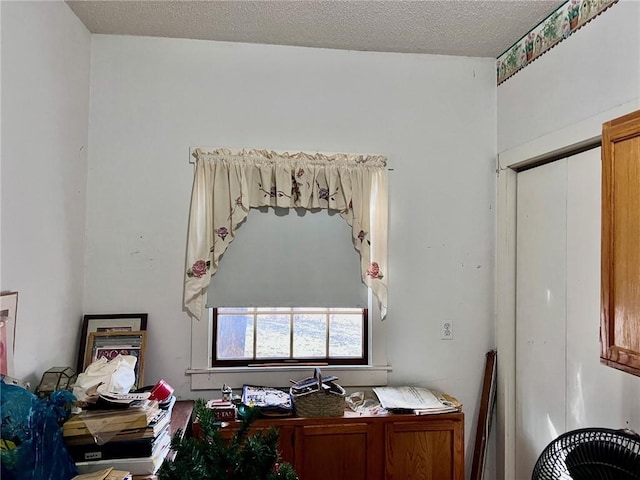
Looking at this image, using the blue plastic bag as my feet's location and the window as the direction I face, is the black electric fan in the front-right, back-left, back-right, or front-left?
front-right

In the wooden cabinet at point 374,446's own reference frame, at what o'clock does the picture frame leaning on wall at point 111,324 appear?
The picture frame leaning on wall is roughly at 3 o'clock from the wooden cabinet.

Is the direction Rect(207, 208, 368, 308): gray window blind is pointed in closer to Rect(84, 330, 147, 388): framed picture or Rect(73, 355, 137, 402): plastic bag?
the plastic bag

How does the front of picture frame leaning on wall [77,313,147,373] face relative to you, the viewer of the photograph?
facing the viewer

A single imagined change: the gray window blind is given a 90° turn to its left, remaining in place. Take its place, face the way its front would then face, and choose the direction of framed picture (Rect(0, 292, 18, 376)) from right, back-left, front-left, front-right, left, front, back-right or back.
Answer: back-right

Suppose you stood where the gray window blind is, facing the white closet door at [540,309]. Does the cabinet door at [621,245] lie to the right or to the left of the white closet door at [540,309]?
right

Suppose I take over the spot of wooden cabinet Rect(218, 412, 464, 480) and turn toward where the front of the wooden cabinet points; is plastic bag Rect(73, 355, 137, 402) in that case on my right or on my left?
on my right

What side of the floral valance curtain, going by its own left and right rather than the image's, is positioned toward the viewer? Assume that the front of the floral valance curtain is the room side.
front

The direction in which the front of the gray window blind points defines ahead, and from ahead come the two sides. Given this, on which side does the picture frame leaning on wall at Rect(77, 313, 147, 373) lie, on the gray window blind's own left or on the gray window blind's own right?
on the gray window blind's own right

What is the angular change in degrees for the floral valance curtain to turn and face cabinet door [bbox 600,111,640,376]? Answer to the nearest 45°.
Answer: approximately 45° to its left

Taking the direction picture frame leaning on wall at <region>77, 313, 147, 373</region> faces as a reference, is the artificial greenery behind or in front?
in front

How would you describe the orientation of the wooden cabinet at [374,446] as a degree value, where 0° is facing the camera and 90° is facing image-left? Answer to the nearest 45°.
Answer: approximately 0°
